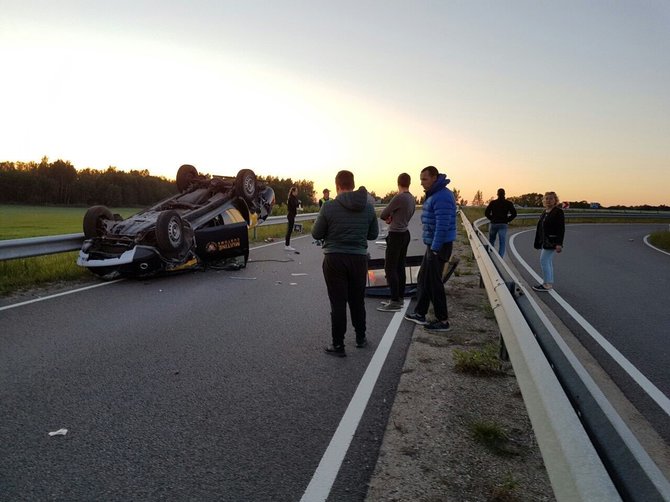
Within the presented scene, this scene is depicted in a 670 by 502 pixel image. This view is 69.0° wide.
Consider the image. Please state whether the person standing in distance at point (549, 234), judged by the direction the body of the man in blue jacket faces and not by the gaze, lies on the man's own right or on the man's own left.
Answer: on the man's own right

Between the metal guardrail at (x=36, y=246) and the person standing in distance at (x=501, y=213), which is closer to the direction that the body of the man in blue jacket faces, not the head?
the metal guardrail

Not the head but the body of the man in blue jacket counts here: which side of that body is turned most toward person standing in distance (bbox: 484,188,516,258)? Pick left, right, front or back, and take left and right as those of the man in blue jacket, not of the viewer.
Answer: right

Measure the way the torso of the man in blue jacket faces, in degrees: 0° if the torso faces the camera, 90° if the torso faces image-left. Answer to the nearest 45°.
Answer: approximately 90°

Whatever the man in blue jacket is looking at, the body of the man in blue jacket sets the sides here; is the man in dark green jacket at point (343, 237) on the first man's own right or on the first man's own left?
on the first man's own left

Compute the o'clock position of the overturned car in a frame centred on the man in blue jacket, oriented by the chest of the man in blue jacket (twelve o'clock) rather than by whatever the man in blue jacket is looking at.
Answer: The overturned car is roughly at 1 o'clock from the man in blue jacket.

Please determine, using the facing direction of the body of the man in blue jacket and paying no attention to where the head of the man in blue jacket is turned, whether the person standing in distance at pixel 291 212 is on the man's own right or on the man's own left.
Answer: on the man's own right

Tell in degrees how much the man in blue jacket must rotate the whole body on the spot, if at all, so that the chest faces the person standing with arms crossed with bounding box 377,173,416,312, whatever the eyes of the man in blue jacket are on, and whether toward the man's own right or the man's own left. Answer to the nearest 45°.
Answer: approximately 45° to the man's own right

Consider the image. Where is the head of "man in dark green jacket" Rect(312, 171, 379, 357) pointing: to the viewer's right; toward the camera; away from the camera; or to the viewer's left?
away from the camera
